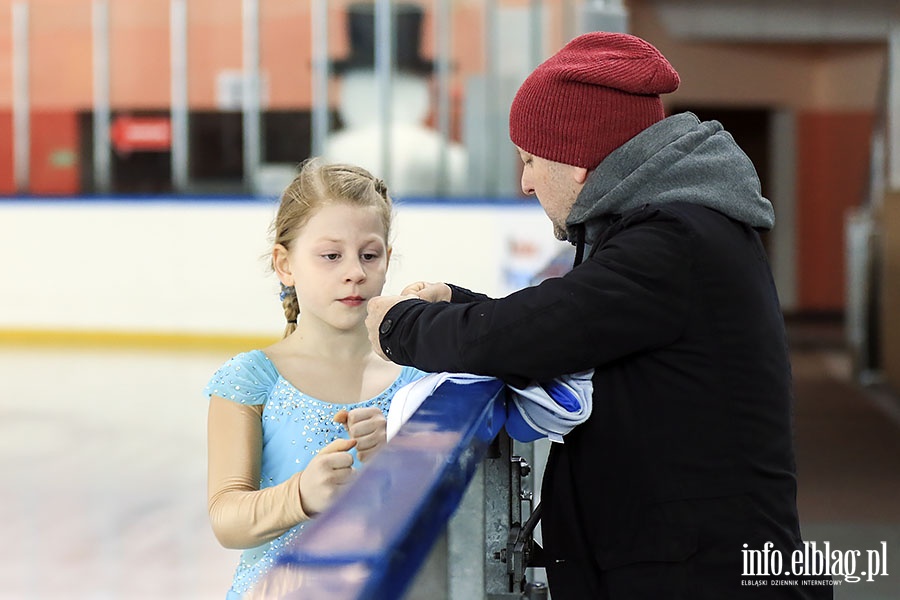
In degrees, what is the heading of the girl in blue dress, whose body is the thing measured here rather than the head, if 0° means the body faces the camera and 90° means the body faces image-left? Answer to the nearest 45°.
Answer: approximately 315°

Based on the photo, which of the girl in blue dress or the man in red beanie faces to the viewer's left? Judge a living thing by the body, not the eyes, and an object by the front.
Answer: the man in red beanie

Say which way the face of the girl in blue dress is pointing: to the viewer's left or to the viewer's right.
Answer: to the viewer's right

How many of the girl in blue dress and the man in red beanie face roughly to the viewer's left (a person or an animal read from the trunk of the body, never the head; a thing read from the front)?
1

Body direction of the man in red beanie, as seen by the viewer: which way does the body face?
to the viewer's left

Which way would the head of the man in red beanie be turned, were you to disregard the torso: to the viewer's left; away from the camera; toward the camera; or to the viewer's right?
to the viewer's left
